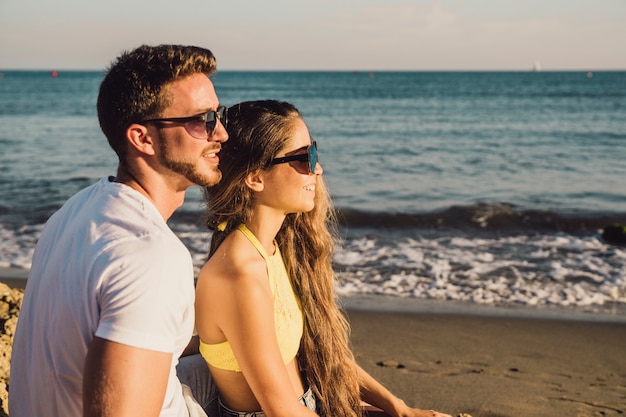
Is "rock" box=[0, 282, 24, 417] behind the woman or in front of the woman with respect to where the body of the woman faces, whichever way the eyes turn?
behind

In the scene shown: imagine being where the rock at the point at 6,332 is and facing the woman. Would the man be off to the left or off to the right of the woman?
right

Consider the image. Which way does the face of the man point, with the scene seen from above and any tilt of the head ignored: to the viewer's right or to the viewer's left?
to the viewer's right

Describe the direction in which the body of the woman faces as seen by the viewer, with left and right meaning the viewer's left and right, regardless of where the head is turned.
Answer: facing to the right of the viewer

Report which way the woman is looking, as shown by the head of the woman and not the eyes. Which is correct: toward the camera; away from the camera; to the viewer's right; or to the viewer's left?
to the viewer's right
